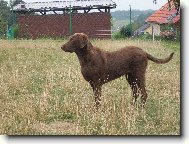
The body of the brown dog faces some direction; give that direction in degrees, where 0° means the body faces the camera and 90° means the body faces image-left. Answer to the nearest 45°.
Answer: approximately 90°
